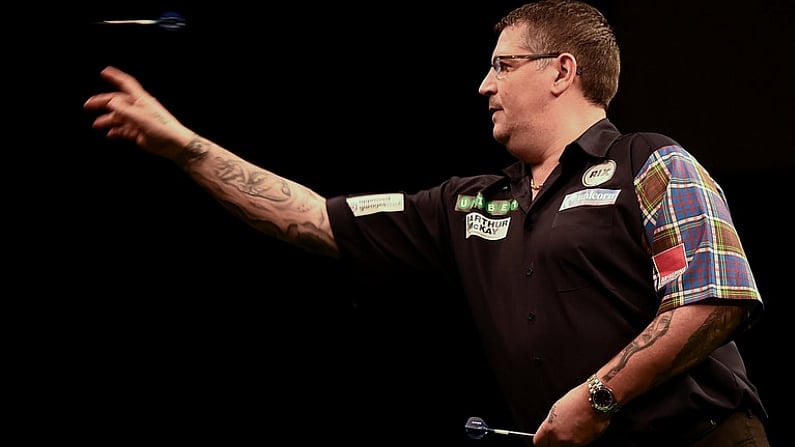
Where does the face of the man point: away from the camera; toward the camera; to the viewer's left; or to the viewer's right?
to the viewer's left

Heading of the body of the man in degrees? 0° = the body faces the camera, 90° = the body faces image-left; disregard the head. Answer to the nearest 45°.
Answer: approximately 45°
